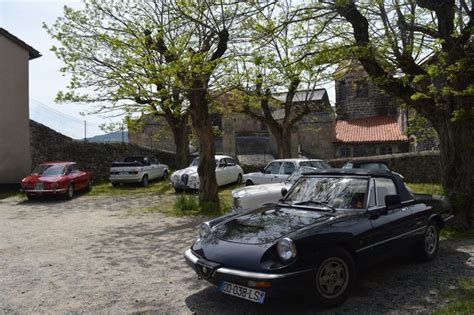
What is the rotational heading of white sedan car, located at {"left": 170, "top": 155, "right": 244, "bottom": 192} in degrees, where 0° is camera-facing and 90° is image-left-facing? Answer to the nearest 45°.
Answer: approximately 45°

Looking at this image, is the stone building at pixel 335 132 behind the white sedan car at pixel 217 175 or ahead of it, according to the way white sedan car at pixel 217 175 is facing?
behind

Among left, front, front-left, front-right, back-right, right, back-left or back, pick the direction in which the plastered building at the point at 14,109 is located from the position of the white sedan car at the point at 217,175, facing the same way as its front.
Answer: front-right

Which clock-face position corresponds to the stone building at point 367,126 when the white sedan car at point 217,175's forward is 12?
The stone building is roughly at 6 o'clock from the white sedan car.

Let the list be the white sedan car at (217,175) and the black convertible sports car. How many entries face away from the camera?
0

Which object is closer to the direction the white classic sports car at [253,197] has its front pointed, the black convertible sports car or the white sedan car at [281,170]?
the black convertible sports car

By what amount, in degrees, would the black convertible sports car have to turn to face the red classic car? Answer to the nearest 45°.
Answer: approximately 90° to its right

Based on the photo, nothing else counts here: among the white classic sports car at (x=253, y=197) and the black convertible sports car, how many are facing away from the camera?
0

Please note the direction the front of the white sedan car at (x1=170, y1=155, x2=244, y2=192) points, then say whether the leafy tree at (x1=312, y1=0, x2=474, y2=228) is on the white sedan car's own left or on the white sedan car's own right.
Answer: on the white sedan car's own left

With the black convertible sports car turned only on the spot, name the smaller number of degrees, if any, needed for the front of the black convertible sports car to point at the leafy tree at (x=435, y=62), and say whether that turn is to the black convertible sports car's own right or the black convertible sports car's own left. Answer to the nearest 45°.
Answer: approximately 180°

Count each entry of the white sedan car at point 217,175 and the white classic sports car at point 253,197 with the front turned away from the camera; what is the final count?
0

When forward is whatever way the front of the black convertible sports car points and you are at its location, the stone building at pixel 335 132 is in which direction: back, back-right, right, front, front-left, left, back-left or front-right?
back-right

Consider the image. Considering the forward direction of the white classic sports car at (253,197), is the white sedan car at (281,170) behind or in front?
behind

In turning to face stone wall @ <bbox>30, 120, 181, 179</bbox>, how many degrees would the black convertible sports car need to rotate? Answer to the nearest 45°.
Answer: approximately 90° to its right

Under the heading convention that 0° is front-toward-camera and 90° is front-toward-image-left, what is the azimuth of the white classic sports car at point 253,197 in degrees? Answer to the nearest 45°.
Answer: approximately 45°

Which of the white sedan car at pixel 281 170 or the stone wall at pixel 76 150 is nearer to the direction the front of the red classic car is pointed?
the stone wall
